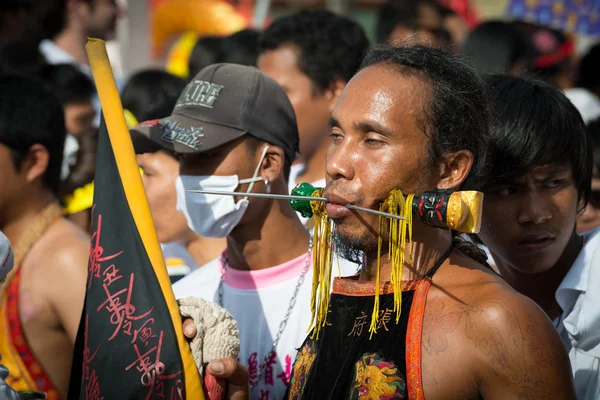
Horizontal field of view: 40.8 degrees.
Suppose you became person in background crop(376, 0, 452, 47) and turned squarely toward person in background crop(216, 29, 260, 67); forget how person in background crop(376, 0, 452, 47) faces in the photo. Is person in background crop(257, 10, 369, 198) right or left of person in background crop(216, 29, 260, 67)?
left

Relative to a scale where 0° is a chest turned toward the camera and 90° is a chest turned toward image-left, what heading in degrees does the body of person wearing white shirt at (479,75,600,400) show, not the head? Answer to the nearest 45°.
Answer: approximately 45°

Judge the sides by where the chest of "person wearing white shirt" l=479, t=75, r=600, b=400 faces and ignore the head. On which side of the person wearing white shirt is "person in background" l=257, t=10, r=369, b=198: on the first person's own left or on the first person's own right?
on the first person's own right

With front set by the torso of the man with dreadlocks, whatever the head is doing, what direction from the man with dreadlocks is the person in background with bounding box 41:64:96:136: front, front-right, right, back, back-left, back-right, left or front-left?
right

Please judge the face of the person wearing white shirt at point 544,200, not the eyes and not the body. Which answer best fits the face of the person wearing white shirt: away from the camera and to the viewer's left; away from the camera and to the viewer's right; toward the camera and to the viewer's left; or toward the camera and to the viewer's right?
toward the camera and to the viewer's left

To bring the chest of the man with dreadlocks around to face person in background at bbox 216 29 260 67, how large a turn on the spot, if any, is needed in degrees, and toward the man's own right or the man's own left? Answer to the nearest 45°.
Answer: approximately 135° to the man's own right

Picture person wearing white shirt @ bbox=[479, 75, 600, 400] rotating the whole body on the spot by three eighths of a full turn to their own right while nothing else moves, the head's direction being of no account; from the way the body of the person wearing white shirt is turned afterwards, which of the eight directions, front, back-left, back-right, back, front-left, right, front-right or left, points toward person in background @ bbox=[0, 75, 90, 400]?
left

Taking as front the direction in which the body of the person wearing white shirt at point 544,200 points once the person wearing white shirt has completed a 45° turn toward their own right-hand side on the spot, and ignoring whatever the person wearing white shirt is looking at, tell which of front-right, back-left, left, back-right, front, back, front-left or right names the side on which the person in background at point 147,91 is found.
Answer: front-right
